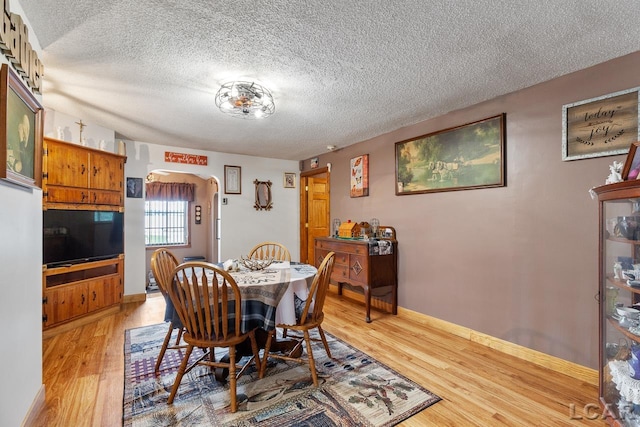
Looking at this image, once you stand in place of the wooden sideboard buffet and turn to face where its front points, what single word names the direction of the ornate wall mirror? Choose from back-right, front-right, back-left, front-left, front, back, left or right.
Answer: right

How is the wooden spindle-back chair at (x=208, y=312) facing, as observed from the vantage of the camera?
facing away from the viewer and to the right of the viewer

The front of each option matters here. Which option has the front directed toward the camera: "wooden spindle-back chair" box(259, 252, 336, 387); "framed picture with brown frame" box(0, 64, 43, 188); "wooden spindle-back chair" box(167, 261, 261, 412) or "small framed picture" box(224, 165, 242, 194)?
the small framed picture

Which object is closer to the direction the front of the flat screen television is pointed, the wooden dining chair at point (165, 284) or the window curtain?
the wooden dining chair

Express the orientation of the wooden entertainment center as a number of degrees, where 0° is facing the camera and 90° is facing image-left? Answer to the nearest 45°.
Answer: approximately 315°

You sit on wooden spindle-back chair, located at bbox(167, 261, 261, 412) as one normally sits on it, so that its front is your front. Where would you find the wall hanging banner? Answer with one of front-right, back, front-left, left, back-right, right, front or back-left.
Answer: front-left

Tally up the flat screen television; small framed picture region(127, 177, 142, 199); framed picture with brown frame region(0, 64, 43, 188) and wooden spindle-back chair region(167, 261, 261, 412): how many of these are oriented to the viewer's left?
0

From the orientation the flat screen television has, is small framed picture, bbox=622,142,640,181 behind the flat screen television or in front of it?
in front

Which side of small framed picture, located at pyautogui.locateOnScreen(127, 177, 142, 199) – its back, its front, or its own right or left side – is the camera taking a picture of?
front

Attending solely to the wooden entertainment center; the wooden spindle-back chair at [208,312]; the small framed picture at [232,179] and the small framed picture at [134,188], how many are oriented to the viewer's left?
0

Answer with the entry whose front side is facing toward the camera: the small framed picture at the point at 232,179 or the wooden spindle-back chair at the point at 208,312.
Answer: the small framed picture

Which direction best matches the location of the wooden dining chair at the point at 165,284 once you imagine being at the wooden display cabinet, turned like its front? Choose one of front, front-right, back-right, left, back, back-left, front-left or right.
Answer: front

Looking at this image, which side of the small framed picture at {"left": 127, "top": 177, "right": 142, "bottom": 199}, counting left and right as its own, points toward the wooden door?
left

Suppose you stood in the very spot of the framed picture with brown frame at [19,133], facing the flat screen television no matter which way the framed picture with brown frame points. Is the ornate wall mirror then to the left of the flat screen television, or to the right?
right

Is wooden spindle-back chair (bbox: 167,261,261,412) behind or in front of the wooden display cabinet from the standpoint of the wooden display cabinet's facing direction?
in front

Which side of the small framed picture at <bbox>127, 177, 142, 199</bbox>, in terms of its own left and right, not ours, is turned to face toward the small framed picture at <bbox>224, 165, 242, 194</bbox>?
left
